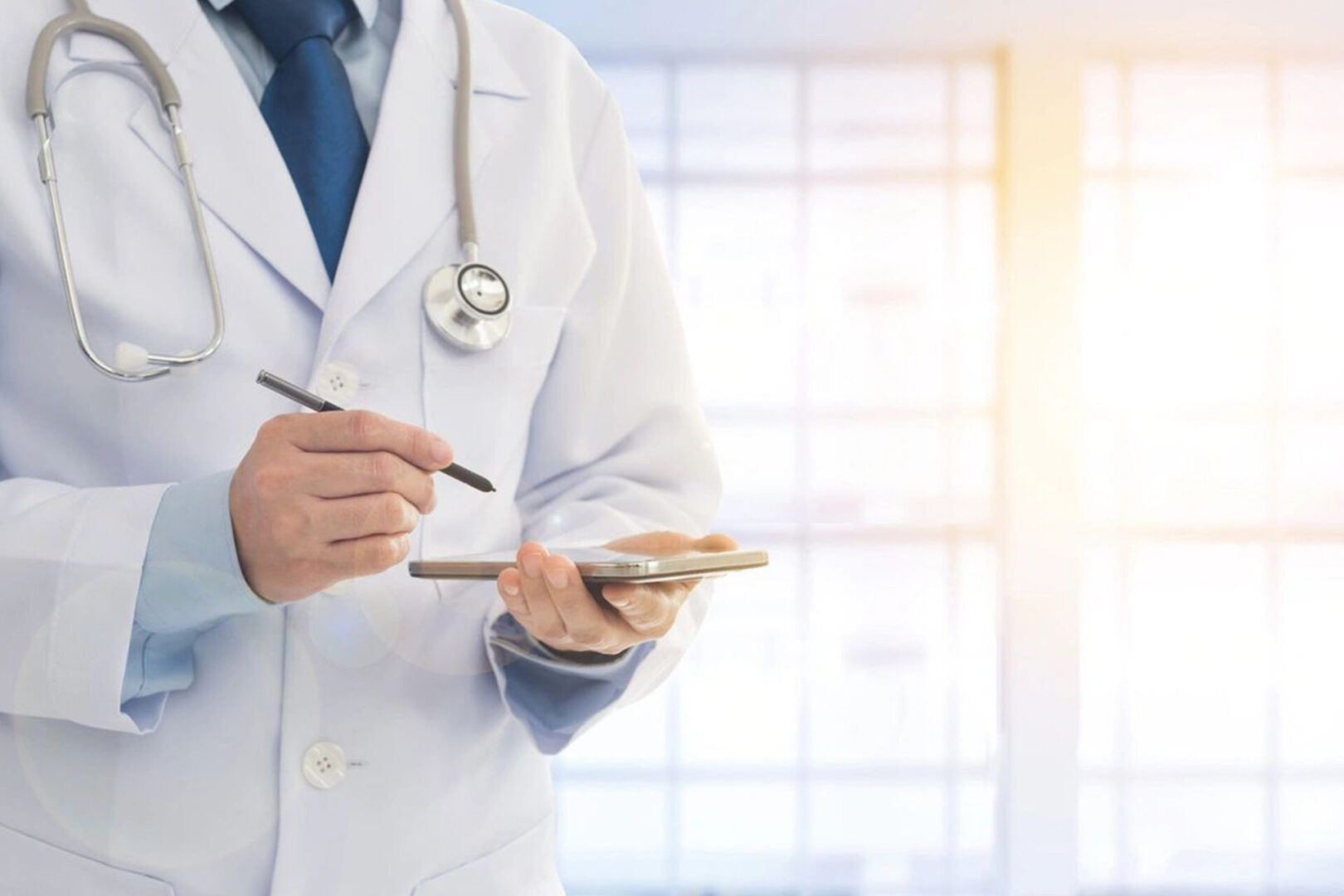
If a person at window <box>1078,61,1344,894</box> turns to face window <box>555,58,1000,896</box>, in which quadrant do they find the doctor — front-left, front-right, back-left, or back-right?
front-left

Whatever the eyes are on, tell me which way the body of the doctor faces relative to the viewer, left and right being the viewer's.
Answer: facing the viewer

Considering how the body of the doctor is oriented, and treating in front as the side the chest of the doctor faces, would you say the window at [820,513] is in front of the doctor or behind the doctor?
behind

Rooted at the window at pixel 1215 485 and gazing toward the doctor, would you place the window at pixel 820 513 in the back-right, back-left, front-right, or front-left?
front-right

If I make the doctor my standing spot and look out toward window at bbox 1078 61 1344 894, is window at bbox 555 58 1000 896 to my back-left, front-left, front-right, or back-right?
front-left

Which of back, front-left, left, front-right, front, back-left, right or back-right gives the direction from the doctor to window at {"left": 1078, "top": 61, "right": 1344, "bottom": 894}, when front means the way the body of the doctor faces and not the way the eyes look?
back-left
